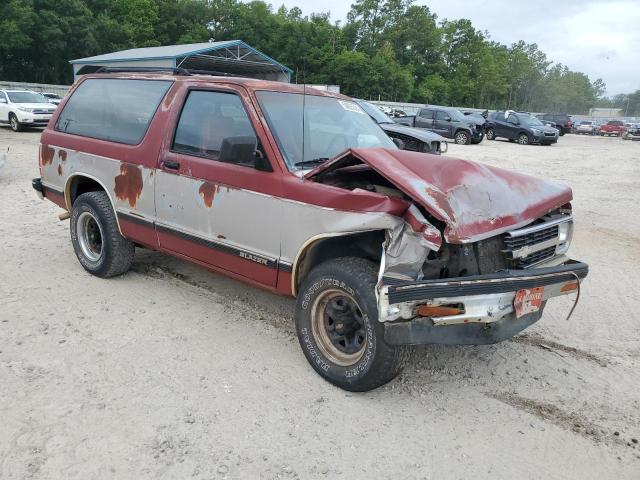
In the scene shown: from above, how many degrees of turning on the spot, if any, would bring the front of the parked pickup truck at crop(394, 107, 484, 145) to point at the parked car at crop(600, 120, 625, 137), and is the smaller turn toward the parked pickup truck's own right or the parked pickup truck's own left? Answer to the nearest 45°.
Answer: approximately 90° to the parked pickup truck's own left

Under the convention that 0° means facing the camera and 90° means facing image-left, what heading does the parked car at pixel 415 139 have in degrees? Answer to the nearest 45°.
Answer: approximately 315°

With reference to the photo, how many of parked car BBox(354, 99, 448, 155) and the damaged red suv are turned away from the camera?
0

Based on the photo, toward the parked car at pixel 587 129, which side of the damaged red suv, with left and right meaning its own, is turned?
left

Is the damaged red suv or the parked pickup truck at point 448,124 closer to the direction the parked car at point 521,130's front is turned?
the damaged red suv

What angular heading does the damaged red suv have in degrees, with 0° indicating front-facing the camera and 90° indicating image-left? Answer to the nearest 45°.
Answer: approximately 315°

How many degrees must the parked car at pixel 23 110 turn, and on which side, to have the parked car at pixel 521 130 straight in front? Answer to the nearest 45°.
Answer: approximately 45° to its left

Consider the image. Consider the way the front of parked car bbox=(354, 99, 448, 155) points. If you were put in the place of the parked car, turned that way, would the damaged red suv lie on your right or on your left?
on your right

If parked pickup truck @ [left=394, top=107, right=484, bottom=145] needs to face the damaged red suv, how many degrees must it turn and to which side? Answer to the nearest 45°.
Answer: approximately 45° to its right

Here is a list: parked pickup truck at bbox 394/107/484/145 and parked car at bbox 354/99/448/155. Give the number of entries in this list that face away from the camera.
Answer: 0

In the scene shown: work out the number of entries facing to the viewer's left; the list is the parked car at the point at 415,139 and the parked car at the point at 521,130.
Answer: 0

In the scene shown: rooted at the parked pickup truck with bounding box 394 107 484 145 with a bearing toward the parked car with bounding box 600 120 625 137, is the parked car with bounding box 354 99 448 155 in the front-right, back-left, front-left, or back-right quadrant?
back-right
